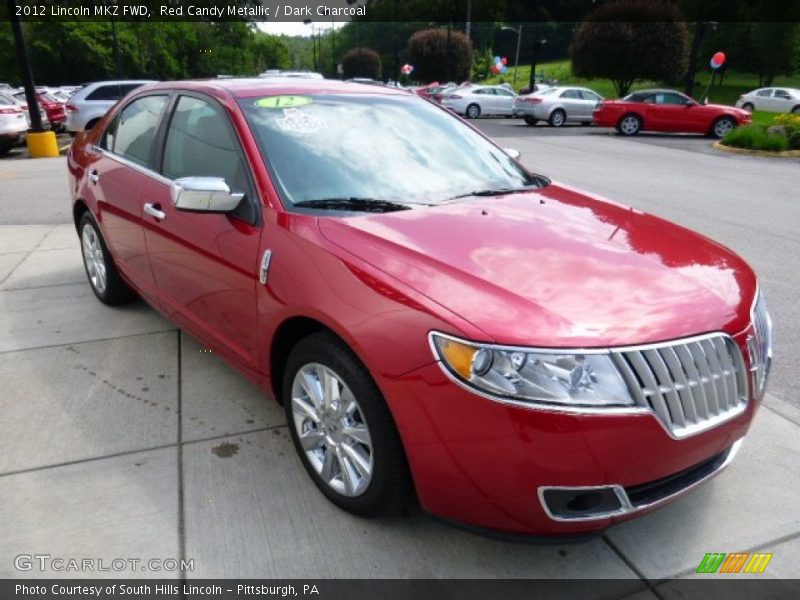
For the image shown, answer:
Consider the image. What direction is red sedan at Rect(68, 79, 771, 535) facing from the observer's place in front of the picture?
facing the viewer and to the right of the viewer

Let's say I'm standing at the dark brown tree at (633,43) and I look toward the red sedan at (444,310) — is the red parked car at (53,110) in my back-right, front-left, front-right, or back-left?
front-right

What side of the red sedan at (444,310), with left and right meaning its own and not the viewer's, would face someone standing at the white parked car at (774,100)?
left

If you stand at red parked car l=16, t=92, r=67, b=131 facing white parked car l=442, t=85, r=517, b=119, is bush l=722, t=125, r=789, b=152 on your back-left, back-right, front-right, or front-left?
front-right

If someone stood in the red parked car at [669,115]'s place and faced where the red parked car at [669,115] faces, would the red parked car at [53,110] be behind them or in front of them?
behind

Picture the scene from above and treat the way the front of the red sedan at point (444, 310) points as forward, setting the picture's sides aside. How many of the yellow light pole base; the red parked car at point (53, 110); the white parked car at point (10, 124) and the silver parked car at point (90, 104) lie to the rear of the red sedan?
4

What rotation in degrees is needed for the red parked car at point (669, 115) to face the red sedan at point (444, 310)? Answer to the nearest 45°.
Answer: approximately 90° to its right

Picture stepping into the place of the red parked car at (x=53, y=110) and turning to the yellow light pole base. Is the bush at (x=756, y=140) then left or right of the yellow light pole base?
left

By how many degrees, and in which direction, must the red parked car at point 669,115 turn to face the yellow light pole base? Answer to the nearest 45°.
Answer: approximately 135° to its right

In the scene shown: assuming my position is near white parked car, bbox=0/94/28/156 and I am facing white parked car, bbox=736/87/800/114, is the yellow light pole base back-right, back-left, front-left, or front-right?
front-right

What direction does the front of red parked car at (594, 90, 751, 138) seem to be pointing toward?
to the viewer's right

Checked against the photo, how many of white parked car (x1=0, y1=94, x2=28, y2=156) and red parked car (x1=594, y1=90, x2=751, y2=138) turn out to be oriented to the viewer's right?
1

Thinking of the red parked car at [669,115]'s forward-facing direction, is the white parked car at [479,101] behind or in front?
behind

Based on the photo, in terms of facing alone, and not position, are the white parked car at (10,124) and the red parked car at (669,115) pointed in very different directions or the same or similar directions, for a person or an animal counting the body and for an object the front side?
very different directions

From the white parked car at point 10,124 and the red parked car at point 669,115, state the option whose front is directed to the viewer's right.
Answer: the red parked car

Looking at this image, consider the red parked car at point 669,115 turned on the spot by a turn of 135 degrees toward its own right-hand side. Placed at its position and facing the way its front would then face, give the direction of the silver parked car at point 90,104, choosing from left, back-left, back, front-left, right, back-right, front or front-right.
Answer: front
